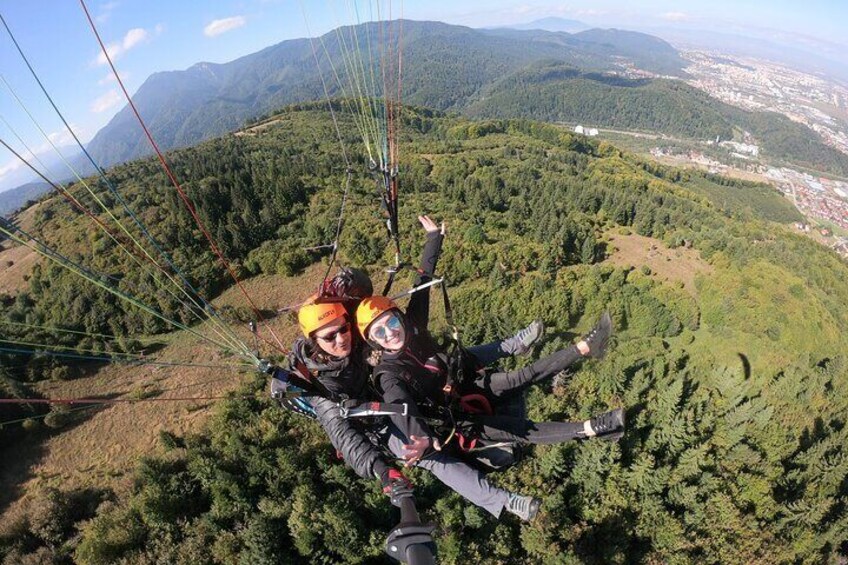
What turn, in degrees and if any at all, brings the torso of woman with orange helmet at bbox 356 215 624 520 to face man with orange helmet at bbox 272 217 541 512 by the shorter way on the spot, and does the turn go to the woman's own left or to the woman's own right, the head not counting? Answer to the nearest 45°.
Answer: approximately 135° to the woman's own right

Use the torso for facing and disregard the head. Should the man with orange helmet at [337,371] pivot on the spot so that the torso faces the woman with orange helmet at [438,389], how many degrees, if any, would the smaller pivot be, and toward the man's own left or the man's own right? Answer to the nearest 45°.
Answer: approximately 45° to the man's own left

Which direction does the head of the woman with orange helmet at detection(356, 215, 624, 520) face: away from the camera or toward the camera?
toward the camera

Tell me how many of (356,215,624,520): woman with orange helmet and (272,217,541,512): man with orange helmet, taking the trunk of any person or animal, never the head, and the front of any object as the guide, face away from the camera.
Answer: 0

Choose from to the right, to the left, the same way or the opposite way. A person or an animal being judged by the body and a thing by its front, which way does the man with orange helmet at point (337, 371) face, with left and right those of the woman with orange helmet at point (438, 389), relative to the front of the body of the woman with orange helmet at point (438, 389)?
the same way

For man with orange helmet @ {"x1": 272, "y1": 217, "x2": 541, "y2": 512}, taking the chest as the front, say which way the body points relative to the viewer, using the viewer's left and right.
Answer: facing the viewer and to the right of the viewer

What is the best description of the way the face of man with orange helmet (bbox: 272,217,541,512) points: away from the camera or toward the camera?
toward the camera
